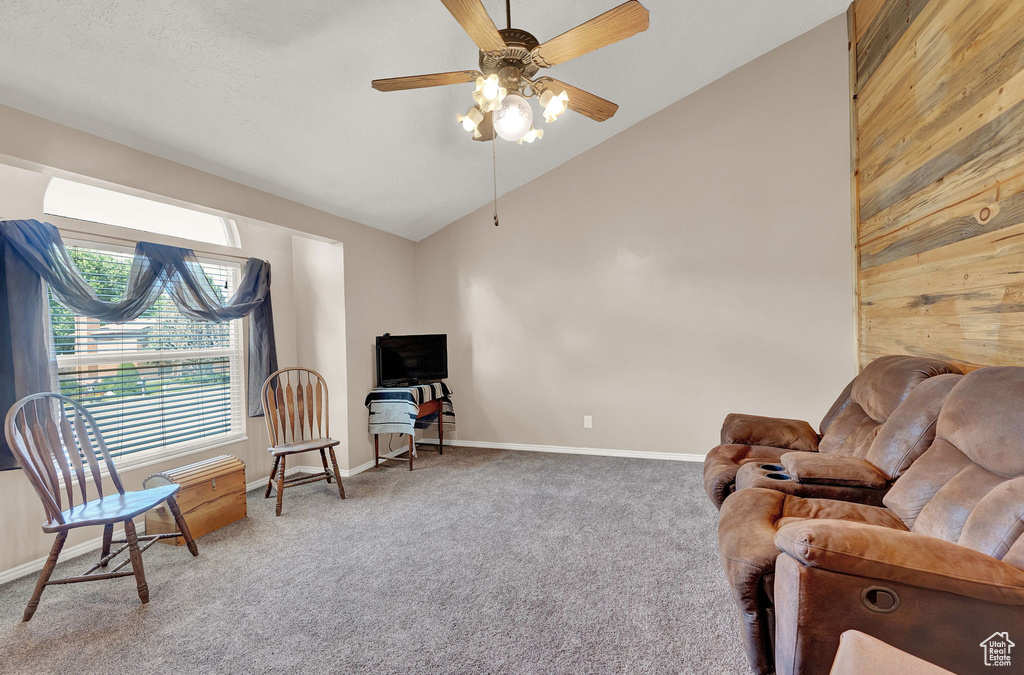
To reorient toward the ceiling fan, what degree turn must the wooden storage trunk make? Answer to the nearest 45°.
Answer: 0° — it already faces it

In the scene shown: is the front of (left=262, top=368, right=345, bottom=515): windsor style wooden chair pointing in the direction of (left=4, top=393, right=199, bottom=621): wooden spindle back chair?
no

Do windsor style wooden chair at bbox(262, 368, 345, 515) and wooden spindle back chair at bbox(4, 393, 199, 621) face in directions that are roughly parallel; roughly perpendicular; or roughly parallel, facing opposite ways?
roughly perpendicular

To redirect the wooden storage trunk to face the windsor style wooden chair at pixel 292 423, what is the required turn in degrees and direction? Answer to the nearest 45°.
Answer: approximately 90° to its left

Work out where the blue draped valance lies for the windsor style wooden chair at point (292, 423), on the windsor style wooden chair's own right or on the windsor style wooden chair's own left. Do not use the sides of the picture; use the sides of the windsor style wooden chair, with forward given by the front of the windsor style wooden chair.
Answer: on the windsor style wooden chair's own right

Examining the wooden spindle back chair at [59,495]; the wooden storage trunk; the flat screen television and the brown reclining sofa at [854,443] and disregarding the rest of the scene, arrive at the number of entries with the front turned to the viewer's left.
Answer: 1

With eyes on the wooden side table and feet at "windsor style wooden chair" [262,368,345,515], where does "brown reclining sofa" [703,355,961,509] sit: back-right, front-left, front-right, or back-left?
front-right

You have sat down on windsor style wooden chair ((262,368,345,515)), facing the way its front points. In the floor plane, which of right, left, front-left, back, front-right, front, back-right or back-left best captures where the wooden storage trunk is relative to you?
right

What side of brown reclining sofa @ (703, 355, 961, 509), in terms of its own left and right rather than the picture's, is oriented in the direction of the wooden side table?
front

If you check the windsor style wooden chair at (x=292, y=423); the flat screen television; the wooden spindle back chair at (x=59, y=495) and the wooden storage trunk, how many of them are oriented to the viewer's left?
0

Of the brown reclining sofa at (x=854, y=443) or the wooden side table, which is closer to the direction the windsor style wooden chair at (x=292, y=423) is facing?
the brown reclining sofa

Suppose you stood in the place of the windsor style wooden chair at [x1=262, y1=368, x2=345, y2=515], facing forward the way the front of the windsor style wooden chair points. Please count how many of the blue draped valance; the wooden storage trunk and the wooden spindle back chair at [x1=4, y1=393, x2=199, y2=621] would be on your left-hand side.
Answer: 0

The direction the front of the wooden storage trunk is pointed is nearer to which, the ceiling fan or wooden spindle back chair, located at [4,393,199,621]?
the ceiling fan

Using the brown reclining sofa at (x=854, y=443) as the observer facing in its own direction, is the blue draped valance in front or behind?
in front

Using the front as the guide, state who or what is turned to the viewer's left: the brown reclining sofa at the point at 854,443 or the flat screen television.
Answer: the brown reclining sofa

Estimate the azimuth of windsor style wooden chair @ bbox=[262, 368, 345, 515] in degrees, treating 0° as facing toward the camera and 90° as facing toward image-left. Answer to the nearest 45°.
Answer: approximately 315°
